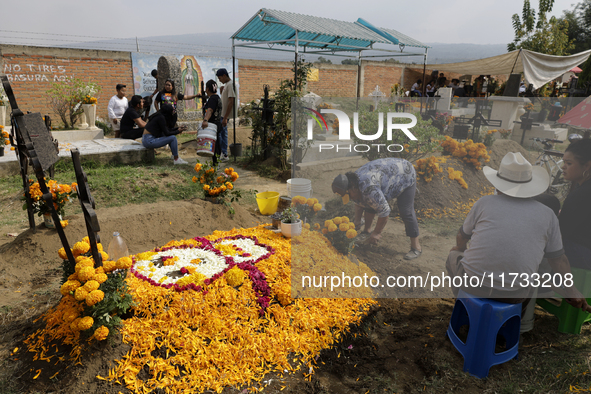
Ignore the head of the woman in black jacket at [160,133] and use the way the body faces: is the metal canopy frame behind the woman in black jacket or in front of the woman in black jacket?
in front

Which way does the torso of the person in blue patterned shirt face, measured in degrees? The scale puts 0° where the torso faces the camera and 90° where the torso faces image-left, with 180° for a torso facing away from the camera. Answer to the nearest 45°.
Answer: approximately 90°

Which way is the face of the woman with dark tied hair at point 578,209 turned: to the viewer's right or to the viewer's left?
to the viewer's left

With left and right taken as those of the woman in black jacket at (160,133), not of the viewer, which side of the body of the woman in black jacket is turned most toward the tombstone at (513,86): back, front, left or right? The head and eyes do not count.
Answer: front

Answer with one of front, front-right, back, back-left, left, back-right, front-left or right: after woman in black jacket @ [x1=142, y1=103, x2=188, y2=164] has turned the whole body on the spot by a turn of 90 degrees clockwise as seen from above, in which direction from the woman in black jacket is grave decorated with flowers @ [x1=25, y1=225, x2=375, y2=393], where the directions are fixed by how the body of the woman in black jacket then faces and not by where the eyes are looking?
front

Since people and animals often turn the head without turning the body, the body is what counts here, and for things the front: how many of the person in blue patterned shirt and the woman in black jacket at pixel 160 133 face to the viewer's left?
1

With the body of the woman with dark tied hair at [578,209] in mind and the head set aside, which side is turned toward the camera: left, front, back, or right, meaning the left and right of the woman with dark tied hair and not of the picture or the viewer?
left

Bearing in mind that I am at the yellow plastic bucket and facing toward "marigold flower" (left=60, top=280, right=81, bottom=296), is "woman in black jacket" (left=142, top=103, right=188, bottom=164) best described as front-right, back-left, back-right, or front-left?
back-right

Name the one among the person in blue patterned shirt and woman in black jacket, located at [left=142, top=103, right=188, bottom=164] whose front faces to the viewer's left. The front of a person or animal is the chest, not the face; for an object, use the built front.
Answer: the person in blue patterned shirt

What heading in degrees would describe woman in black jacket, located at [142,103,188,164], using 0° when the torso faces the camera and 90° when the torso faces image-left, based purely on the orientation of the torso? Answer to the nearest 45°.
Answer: approximately 270°

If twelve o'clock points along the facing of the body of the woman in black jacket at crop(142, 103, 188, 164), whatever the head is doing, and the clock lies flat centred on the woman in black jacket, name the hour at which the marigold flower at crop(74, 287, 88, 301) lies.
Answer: The marigold flower is roughly at 3 o'clock from the woman in black jacket.

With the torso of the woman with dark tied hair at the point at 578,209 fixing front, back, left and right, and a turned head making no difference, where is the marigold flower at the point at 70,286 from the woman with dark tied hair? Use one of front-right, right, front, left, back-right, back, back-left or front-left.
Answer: front-left

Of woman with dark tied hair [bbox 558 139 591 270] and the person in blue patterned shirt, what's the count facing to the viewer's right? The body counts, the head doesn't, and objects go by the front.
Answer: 0

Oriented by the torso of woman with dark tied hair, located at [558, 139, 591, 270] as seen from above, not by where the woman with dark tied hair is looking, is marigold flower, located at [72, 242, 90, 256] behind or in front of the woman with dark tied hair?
in front

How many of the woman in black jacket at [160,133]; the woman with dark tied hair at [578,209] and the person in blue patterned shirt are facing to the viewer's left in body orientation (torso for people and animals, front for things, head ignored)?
2

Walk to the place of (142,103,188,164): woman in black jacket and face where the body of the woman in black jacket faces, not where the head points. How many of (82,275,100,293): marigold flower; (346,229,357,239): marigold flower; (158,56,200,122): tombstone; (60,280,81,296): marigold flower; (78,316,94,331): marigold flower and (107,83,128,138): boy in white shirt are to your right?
4
